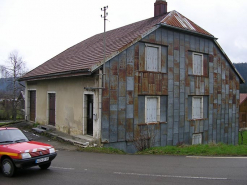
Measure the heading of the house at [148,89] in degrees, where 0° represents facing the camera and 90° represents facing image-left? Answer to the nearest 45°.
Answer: approximately 45°

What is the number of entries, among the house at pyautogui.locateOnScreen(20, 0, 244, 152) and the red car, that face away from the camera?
0

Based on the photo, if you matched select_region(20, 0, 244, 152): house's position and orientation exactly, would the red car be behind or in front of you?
in front

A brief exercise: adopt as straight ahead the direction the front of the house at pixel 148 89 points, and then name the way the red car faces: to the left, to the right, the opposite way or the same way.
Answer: to the left

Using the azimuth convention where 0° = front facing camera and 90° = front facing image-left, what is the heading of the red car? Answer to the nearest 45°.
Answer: approximately 315°

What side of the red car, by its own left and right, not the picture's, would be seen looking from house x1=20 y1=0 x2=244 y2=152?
left
